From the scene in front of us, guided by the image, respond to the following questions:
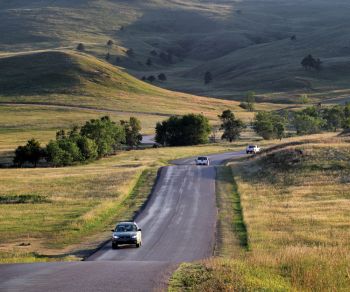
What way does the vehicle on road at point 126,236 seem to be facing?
toward the camera

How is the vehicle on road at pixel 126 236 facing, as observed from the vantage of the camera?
facing the viewer
